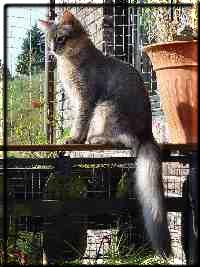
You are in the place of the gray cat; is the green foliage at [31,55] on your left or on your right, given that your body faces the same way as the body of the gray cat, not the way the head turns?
on your right

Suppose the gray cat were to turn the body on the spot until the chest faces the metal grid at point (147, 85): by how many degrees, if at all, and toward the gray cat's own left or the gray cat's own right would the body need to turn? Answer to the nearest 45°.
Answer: approximately 90° to the gray cat's own right

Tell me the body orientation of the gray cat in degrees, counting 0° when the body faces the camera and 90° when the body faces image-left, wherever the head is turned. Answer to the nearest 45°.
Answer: approximately 90°

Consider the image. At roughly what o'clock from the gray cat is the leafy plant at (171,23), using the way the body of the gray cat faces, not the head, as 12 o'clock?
The leafy plant is roughly at 6 o'clock from the gray cat.
